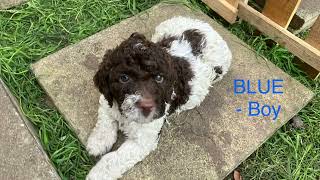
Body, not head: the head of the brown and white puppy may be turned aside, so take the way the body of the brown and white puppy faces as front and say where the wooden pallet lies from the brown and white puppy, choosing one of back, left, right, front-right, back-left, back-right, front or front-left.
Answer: back

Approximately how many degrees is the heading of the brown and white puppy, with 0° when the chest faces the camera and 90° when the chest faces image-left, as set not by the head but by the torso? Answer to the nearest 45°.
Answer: approximately 45°

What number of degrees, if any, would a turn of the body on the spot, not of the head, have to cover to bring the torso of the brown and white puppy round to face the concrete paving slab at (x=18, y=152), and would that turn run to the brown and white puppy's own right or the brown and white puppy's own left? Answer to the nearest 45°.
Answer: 0° — it already faces it

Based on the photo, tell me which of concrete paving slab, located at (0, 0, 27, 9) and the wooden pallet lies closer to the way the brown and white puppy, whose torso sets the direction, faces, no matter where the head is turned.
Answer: the concrete paving slab
